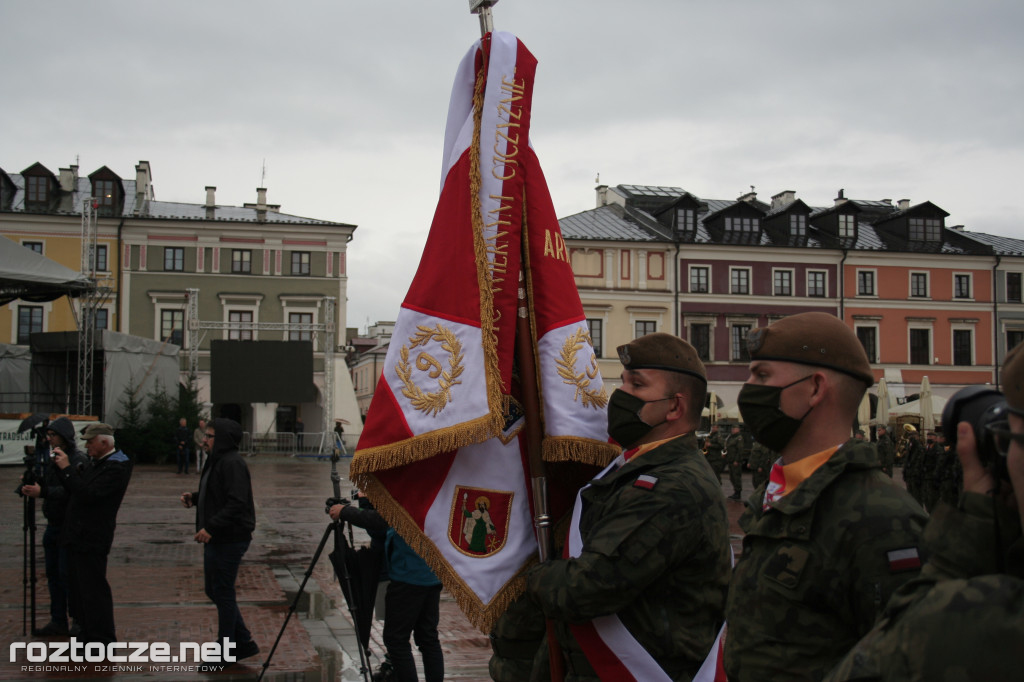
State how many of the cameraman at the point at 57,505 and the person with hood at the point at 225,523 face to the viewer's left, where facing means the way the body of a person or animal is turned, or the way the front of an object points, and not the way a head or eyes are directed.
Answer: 2

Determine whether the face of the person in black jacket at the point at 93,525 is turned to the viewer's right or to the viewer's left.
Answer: to the viewer's left

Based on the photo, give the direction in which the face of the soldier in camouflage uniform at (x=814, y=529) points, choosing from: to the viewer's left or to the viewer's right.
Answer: to the viewer's left

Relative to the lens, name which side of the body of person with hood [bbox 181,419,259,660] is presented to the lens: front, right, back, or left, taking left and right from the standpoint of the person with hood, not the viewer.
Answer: left

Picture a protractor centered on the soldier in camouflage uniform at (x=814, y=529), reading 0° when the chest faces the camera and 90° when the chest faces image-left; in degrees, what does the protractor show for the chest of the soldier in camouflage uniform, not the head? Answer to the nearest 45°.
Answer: approximately 45°

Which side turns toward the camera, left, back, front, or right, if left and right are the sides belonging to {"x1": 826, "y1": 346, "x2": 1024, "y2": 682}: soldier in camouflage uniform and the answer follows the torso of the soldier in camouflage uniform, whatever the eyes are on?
left

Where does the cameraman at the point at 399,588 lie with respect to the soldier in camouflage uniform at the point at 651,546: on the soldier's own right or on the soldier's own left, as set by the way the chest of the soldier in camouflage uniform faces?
on the soldier's own right

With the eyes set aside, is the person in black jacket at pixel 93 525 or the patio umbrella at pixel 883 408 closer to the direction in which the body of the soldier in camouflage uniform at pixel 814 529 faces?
the person in black jacket

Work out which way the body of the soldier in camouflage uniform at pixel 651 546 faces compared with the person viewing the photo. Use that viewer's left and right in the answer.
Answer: facing to the left of the viewer
